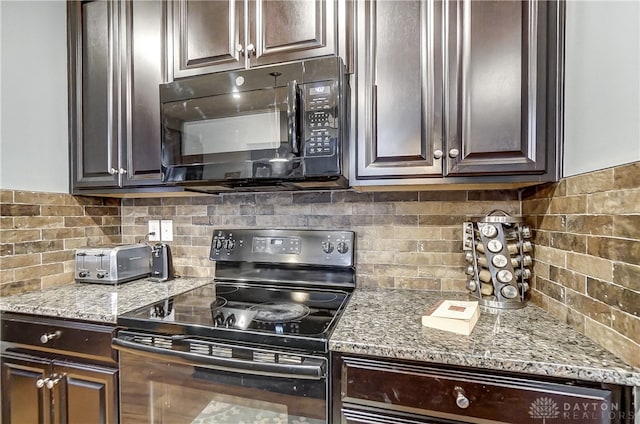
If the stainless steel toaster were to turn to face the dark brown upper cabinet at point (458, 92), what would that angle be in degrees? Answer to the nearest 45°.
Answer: approximately 90° to its left

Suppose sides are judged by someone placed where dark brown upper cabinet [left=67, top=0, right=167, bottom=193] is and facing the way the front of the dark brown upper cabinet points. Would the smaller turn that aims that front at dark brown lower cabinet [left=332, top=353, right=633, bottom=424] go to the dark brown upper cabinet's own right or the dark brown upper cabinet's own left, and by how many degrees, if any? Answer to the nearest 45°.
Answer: approximately 45° to the dark brown upper cabinet's own left

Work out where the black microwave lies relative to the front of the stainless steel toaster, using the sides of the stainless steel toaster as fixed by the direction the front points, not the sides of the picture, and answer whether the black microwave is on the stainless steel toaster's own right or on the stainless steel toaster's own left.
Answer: on the stainless steel toaster's own left

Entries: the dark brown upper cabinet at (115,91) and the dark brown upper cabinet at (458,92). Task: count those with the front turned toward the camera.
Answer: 2

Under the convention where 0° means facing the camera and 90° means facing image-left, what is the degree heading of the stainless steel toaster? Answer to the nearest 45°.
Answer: approximately 45°

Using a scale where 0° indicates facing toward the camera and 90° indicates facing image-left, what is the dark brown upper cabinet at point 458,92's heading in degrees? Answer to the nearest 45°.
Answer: approximately 0°

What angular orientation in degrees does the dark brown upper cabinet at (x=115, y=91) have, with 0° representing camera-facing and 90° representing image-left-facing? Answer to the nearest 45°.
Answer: approximately 0°

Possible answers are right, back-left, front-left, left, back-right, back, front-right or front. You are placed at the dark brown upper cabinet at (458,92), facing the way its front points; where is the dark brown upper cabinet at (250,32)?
right
